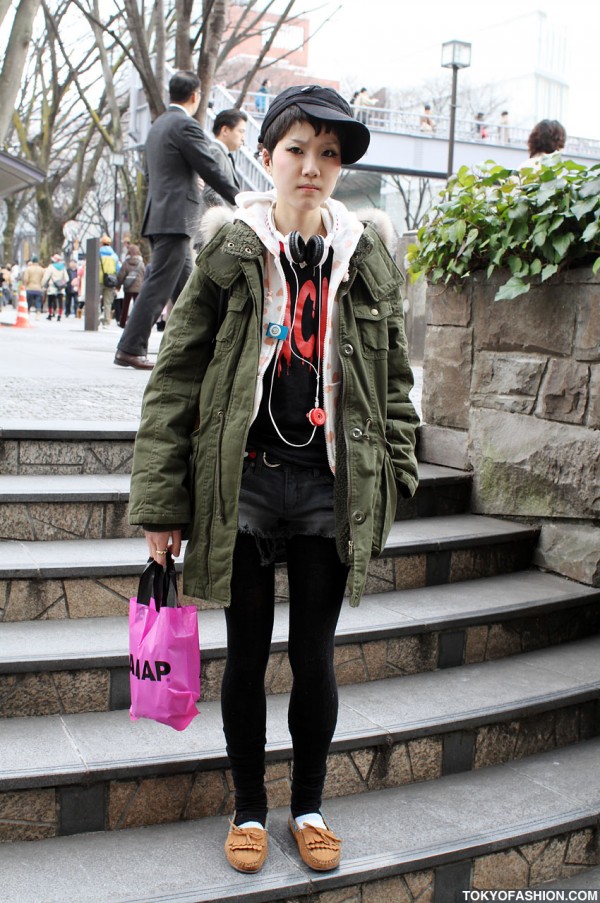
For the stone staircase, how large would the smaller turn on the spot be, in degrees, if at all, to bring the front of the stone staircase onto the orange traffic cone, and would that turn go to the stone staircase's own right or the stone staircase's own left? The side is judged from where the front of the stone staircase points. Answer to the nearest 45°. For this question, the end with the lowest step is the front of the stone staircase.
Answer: approximately 180°

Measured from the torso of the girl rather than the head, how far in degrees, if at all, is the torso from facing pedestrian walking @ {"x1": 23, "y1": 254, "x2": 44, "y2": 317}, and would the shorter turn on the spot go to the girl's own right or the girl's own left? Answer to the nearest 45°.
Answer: approximately 180°

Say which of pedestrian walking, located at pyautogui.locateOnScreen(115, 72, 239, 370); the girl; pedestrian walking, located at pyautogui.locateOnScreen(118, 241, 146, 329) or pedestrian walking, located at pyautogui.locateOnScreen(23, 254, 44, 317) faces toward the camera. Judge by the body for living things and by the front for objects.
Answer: the girl

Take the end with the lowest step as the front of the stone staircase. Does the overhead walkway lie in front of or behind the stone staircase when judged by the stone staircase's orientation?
behind
